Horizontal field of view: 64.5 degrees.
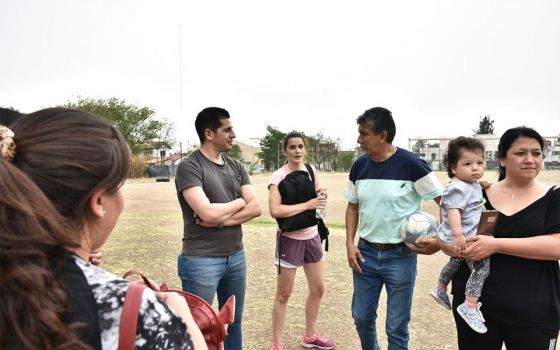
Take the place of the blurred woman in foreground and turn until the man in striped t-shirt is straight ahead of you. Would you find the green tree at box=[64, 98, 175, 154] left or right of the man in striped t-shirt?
left

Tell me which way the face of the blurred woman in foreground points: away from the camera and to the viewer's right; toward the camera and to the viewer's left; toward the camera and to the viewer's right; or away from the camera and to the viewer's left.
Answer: away from the camera and to the viewer's right

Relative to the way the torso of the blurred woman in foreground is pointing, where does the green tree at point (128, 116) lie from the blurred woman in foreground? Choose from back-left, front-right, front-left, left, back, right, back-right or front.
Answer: front-left

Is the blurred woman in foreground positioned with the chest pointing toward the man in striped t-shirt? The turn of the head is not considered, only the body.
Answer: yes

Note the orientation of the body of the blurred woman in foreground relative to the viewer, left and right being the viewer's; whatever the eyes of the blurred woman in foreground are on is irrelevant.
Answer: facing away from the viewer and to the right of the viewer

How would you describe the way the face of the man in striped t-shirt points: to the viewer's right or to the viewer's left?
to the viewer's left

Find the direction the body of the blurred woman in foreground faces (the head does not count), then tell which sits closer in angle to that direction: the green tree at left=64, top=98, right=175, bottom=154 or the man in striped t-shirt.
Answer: the man in striped t-shirt
